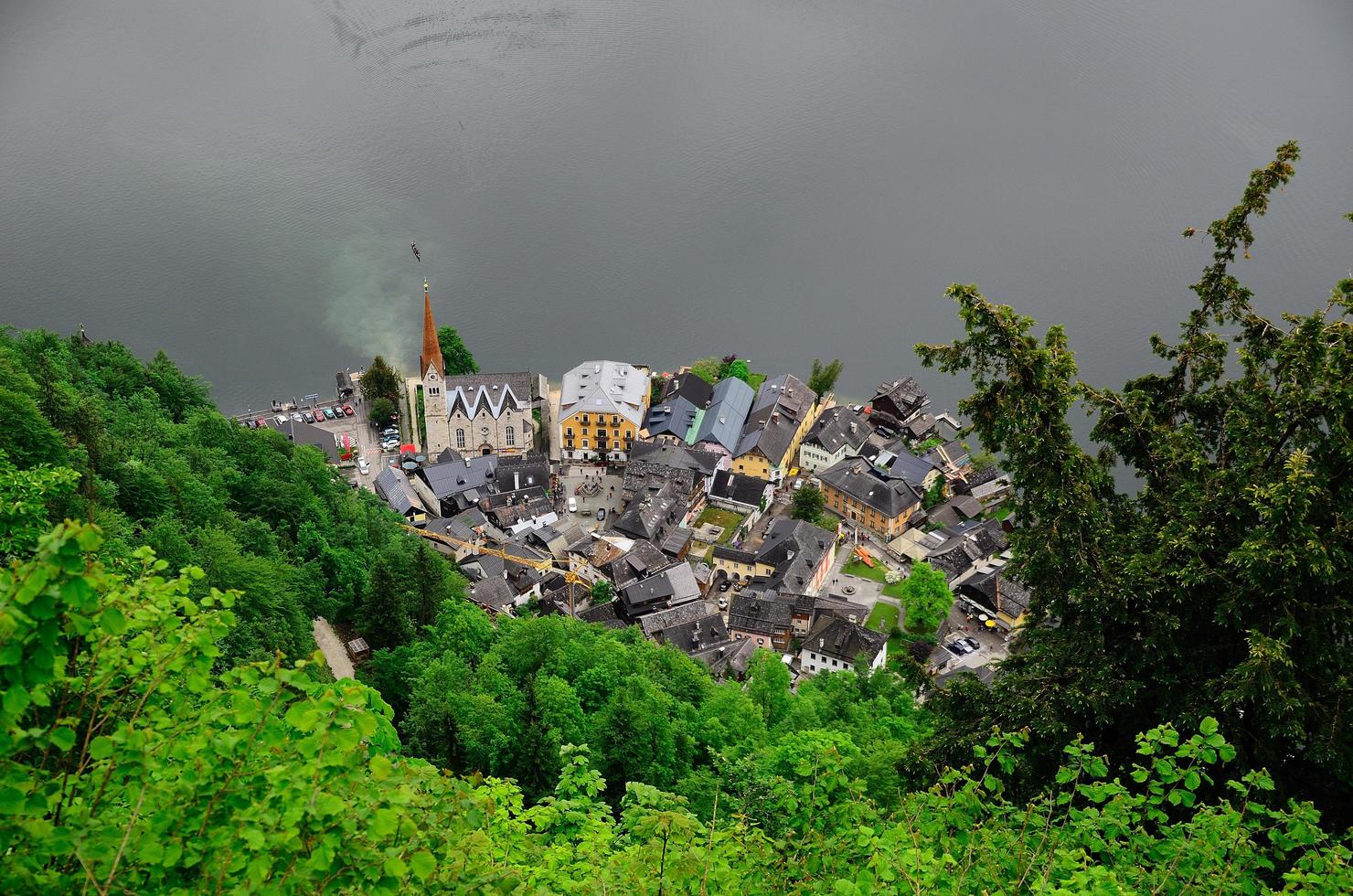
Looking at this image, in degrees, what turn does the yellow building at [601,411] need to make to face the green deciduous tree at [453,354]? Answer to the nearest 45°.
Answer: approximately 90° to its right

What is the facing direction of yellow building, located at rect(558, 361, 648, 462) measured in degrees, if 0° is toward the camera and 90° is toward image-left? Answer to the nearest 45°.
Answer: approximately 0°

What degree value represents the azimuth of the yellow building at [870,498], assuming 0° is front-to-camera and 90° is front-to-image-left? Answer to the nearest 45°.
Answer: approximately 45°

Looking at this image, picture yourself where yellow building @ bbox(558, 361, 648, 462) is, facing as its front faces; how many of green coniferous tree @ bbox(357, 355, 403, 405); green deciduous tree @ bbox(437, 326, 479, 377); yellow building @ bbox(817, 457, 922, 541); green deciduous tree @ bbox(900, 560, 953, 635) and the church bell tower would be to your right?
3

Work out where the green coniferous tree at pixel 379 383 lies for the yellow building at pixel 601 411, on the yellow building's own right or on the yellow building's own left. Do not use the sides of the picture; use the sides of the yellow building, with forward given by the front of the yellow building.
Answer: on the yellow building's own right

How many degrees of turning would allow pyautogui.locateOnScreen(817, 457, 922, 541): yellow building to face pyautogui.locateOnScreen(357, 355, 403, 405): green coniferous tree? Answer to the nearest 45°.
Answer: approximately 45° to its right

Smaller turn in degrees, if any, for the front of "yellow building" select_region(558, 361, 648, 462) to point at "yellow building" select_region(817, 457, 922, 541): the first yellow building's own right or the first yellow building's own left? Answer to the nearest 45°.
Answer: approximately 90° to the first yellow building's own left

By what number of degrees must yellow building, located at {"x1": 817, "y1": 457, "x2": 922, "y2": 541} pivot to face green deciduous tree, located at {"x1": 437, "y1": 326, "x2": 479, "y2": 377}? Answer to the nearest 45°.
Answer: approximately 45° to its right

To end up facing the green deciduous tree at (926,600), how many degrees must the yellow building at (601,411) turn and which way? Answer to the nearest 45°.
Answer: approximately 45° to its left

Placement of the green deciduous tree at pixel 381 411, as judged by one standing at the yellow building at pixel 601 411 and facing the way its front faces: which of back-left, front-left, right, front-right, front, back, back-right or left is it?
right

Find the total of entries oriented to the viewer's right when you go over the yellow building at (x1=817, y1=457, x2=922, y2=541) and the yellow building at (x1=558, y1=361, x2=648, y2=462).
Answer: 0

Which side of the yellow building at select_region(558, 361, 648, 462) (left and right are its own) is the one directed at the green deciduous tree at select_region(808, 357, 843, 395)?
left
